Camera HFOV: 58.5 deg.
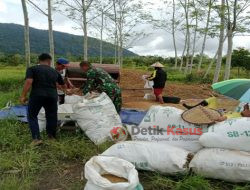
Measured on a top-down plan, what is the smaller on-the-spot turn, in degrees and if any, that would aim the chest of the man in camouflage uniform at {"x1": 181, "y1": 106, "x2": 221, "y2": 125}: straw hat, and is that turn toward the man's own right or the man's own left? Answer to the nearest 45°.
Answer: approximately 135° to the man's own left

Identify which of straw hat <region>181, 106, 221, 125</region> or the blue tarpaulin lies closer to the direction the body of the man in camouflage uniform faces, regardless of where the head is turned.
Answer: the blue tarpaulin

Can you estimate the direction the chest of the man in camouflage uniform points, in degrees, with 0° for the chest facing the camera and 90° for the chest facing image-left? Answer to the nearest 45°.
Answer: approximately 90°
